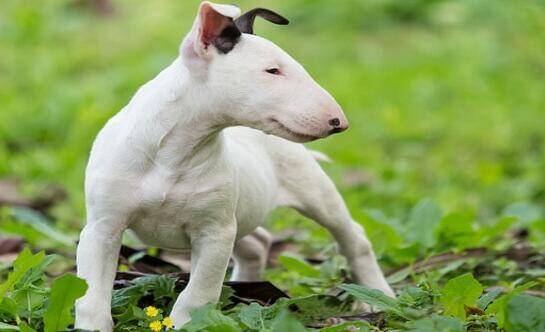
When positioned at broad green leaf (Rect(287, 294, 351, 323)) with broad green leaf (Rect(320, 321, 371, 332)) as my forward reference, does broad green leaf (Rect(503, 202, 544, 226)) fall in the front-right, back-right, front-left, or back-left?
back-left

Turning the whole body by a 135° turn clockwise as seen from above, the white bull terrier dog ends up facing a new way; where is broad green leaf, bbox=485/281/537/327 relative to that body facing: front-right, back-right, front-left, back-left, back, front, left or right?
right

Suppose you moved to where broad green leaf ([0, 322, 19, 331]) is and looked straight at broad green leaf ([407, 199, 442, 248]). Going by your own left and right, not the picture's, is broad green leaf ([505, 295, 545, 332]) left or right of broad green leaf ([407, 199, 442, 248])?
right

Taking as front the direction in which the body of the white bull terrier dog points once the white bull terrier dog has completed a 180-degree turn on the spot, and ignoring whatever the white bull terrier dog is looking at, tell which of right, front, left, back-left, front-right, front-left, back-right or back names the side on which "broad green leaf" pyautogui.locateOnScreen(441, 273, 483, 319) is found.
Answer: front-right

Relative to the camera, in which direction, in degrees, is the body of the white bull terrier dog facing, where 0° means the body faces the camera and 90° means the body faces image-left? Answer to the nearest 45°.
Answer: approximately 45°
